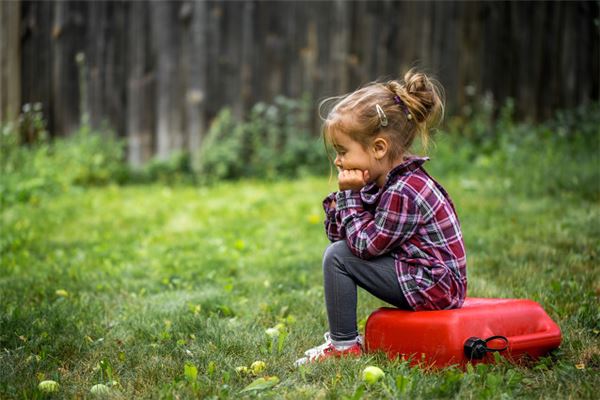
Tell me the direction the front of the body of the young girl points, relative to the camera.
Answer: to the viewer's left

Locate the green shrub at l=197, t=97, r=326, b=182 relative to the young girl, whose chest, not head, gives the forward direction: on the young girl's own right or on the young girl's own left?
on the young girl's own right

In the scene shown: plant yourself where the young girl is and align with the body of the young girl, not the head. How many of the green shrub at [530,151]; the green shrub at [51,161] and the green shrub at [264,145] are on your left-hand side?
0

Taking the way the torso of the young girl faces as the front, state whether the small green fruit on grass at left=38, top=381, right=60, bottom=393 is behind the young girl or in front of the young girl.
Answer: in front

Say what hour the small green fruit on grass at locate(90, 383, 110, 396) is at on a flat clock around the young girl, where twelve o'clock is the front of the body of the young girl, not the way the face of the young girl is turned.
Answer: The small green fruit on grass is roughly at 11 o'clock from the young girl.

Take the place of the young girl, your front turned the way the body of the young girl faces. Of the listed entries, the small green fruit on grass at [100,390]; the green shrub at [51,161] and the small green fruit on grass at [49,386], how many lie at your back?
0

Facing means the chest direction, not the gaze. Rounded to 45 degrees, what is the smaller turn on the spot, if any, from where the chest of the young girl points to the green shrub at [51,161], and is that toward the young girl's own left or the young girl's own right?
approximately 45° to the young girl's own right

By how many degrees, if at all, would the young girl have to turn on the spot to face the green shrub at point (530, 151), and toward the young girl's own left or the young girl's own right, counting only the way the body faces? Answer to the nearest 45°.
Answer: approximately 90° to the young girl's own right

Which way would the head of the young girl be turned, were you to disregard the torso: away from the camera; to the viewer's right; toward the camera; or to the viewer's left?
to the viewer's left
